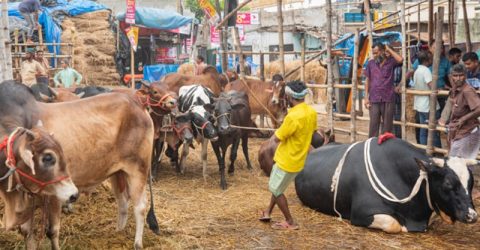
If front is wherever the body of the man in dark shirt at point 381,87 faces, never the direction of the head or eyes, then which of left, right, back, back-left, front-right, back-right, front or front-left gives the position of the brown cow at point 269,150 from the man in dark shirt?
right

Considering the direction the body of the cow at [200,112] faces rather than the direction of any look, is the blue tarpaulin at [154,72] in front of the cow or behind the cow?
behind

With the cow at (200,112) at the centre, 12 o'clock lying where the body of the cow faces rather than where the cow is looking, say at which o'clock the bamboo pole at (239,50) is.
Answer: The bamboo pole is roughly at 8 o'clock from the cow.

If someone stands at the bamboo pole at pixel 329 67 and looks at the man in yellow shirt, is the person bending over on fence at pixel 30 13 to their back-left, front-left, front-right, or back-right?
back-right

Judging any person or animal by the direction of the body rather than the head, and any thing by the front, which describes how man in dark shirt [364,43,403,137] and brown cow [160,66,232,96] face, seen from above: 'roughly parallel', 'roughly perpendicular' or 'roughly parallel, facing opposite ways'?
roughly perpendicular

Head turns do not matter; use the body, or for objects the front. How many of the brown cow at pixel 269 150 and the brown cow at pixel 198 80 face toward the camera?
0
